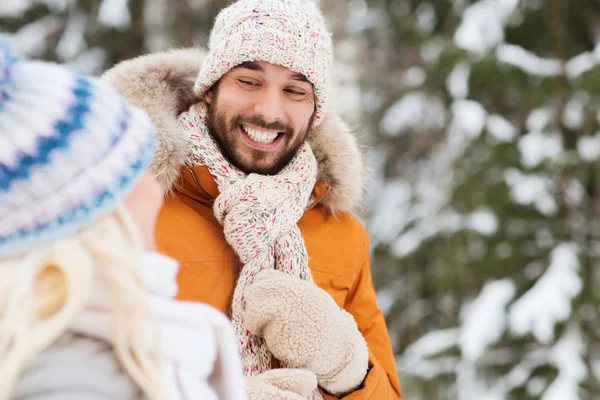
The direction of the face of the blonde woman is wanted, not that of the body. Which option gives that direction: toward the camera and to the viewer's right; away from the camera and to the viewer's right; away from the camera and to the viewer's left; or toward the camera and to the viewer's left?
away from the camera and to the viewer's right

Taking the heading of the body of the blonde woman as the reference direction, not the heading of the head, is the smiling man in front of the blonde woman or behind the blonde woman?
in front

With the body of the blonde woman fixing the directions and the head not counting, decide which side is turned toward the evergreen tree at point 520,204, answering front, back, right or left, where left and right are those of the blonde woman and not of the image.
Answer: front

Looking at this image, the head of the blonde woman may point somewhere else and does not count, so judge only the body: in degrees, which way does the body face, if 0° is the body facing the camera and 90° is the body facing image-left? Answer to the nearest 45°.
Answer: approximately 225°

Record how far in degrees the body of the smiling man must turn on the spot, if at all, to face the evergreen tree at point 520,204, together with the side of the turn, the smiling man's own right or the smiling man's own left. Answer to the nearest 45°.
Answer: approximately 135° to the smiling man's own left

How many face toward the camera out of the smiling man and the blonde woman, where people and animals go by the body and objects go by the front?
1

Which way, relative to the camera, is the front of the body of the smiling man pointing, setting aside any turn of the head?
toward the camera

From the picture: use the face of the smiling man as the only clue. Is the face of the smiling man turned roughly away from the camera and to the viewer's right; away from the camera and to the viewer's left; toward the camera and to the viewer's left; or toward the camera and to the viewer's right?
toward the camera and to the viewer's left
